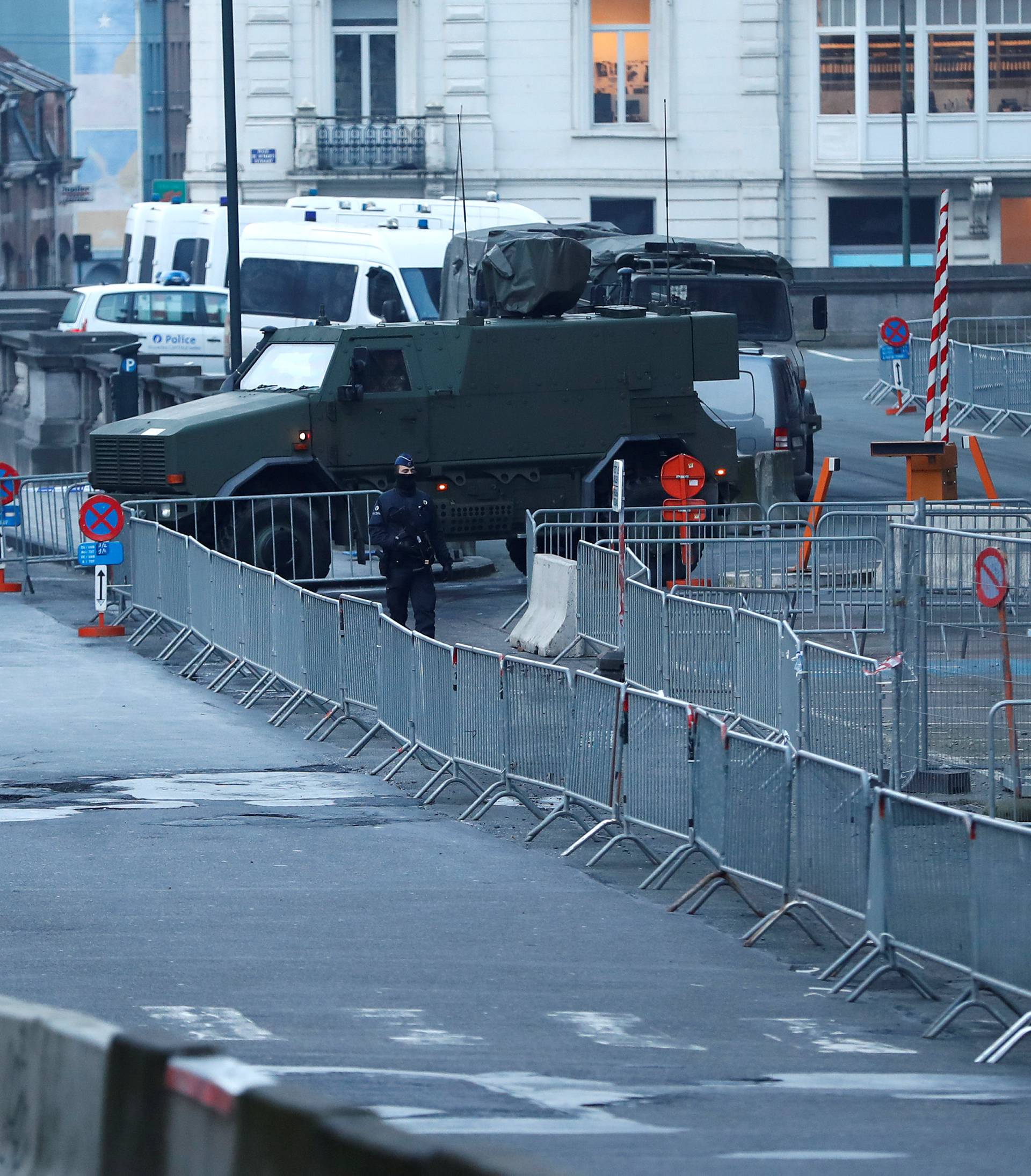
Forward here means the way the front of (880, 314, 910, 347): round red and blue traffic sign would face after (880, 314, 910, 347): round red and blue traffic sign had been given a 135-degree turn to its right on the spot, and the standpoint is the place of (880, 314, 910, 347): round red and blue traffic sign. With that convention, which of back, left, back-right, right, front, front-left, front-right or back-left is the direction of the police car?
front-left

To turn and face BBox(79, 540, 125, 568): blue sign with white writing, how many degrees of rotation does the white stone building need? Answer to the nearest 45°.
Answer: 0° — it already faces it

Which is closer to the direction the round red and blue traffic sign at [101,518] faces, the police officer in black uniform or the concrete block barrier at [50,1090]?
the concrete block barrier

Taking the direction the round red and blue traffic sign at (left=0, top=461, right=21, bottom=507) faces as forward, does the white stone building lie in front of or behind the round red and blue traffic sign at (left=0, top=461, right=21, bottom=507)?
behind

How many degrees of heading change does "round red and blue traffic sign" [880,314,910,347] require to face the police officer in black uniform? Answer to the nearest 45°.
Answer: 0° — it already faces them
